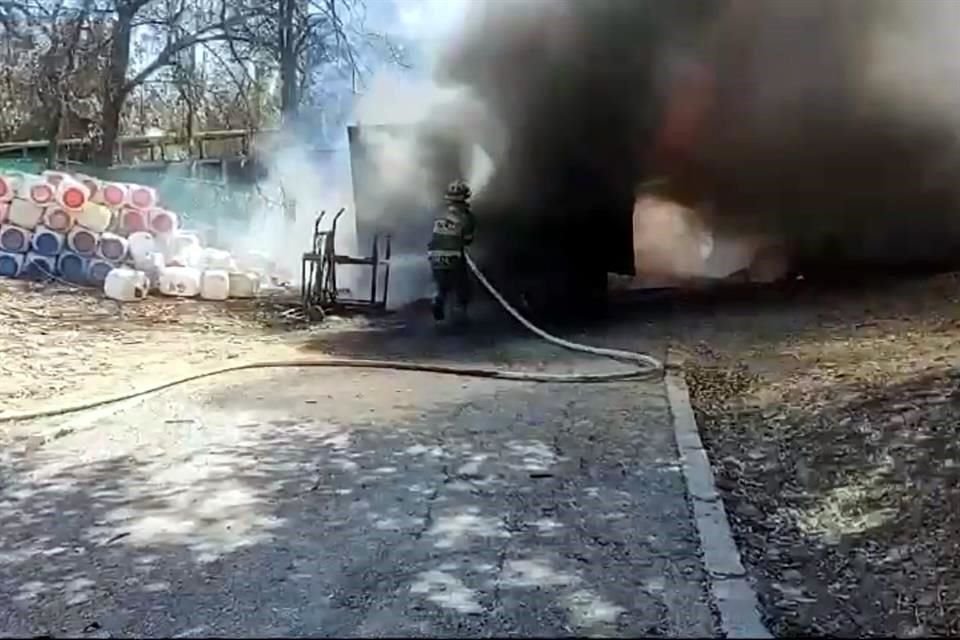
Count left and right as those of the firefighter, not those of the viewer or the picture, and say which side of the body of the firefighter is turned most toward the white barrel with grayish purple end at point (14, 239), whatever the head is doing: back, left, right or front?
left

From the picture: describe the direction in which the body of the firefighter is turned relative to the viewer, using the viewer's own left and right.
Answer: facing away from the viewer

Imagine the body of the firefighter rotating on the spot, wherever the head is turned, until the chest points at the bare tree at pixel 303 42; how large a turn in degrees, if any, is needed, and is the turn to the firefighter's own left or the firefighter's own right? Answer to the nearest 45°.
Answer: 0° — they already face it

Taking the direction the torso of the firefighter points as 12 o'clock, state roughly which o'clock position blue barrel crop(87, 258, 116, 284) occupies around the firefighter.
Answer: The blue barrel is roughly at 10 o'clock from the firefighter.

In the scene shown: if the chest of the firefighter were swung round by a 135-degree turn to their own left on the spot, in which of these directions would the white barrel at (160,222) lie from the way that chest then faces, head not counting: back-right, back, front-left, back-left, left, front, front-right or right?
right

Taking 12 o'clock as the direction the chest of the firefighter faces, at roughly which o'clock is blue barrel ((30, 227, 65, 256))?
The blue barrel is roughly at 10 o'clock from the firefighter.

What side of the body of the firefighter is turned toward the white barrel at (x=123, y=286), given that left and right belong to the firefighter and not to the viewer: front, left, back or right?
left

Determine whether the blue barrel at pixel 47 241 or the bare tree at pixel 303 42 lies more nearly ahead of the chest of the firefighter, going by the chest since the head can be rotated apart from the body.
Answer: the bare tree

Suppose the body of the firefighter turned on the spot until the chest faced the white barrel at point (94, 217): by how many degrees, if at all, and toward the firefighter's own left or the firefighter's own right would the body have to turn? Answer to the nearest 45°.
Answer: approximately 45° to the firefighter's own left

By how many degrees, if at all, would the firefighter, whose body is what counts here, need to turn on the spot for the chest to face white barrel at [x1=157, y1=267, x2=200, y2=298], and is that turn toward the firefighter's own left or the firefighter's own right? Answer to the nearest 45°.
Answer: approximately 45° to the firefighter's own left

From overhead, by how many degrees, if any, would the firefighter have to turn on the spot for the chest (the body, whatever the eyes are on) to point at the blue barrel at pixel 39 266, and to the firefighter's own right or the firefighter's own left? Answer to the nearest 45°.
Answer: approximately 45° to the firefighter's own left

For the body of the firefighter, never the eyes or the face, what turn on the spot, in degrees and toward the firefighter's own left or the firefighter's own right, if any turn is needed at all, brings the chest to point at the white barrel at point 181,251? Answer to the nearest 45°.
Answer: approximately 45° to the firefighter's own left
